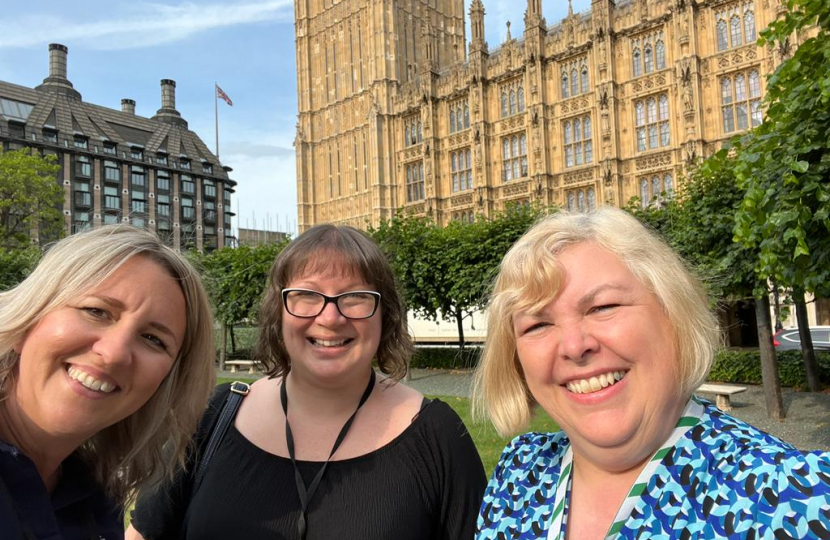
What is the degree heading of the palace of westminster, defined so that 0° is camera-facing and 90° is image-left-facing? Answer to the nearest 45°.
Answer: approximately 45°

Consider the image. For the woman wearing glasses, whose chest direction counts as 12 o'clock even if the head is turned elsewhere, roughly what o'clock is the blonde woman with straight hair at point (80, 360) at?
The blonde woman with straight hair is roughly at 2 o'clock from the woman wearing glasses.

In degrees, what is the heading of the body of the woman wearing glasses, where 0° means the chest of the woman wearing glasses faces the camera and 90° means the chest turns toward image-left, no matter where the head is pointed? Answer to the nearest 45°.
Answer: approximately 0°

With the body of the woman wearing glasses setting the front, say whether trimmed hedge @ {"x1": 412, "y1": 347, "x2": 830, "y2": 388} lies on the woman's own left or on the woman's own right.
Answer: on the woman's own left

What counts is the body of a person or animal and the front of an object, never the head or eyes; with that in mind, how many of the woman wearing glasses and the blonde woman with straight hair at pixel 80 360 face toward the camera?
2

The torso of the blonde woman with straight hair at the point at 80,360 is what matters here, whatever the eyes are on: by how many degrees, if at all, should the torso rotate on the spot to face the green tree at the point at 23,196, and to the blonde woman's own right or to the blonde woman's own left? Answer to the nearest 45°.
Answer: approximately 180°

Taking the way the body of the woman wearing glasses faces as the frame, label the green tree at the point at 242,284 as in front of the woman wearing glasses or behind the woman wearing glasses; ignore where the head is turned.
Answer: behind

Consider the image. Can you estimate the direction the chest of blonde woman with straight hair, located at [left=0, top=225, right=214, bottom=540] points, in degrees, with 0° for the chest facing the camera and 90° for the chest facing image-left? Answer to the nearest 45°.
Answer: approximately 0°

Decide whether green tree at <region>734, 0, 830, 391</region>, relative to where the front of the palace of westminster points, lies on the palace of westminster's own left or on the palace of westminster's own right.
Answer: on the palace of westminster's own left

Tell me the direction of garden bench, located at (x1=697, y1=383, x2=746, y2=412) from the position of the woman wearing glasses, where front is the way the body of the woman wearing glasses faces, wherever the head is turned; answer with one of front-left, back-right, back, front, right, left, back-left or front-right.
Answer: back-left
